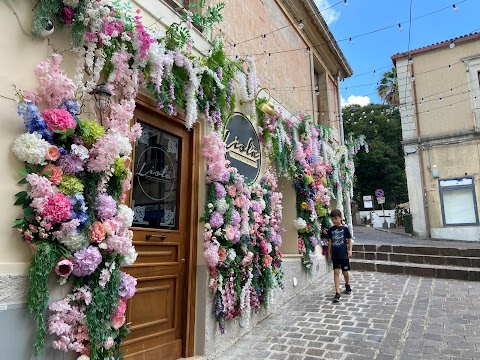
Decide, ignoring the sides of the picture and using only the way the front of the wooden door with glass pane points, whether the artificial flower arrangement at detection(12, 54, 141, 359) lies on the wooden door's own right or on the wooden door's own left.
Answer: on the wooden door's own right

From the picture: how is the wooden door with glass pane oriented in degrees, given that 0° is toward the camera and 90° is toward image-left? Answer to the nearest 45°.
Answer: approximately 315°

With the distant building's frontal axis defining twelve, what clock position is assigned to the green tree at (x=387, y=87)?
The green tree is roughly at 4 o'clock from the distant building.

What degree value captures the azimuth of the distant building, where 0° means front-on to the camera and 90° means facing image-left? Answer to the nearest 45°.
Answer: approximately 45°

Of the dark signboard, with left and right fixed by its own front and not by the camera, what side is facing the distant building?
left

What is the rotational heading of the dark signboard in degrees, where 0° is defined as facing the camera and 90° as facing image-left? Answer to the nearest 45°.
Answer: approximately 315°

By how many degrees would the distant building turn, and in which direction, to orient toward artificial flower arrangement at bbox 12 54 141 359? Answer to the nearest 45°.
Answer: approximately 45° to its left

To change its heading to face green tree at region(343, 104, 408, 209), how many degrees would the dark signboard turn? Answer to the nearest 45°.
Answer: approximately 90° to its left

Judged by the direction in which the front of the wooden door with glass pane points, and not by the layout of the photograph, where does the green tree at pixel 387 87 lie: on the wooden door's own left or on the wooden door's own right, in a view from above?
on the wooden door's own left

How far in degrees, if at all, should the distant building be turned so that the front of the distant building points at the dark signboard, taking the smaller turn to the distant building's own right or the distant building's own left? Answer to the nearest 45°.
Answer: approximately 45° to the distant building's own left

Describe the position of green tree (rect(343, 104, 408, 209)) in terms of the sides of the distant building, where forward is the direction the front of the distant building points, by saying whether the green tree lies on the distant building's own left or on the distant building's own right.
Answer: on the distant building's own right

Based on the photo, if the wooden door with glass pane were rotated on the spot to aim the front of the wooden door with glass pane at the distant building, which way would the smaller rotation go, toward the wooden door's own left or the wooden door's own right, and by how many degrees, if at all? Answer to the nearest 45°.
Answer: approximately 90° to the wooden door's own left
